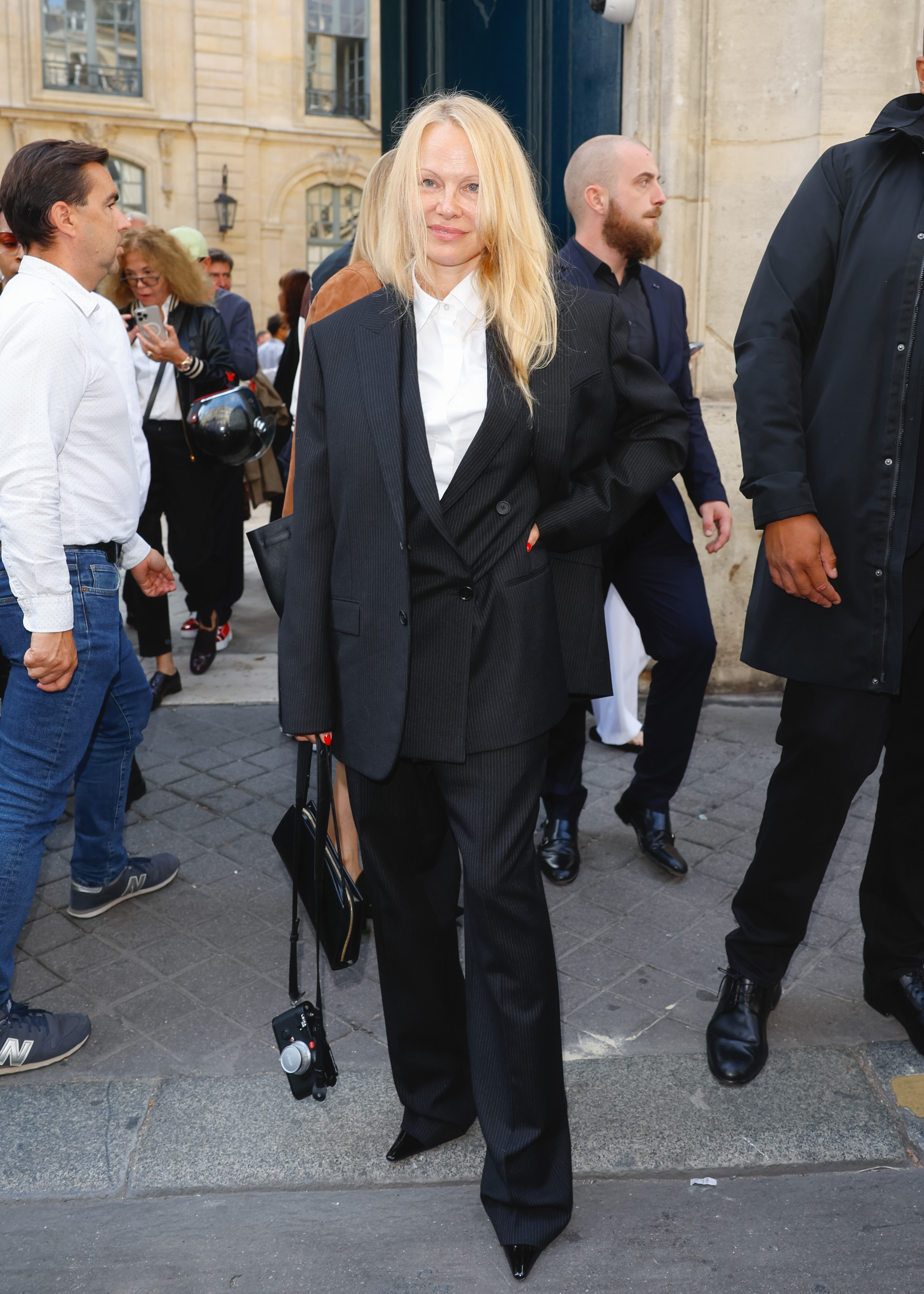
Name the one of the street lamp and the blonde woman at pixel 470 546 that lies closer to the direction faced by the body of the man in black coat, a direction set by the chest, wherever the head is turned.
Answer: the blonde woman

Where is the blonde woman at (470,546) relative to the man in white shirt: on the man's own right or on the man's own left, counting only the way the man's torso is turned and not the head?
on the man's own right

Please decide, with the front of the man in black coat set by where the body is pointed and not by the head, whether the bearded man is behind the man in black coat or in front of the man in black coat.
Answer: behind

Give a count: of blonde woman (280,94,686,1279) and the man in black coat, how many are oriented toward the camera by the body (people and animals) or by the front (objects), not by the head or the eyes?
2

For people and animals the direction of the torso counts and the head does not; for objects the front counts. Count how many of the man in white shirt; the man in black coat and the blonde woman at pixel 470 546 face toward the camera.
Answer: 2

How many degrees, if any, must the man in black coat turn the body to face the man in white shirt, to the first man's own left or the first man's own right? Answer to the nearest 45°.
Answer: approximately 90° to the first man's own right

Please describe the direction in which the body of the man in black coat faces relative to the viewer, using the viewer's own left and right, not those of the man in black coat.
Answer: facing the viewer

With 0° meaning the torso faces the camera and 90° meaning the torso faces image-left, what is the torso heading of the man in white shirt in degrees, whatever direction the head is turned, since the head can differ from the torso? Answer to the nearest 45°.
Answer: approximately 270°

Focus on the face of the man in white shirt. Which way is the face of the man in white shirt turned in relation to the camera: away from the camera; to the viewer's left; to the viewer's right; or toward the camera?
to the viewer's right

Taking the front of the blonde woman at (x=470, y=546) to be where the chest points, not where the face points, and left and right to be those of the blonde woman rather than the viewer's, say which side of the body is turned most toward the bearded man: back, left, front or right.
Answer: back

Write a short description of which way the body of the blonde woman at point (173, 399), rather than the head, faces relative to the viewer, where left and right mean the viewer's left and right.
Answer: facing the viewer and to the left of the viewer

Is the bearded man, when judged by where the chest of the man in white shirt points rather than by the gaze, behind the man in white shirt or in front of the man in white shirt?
in front
